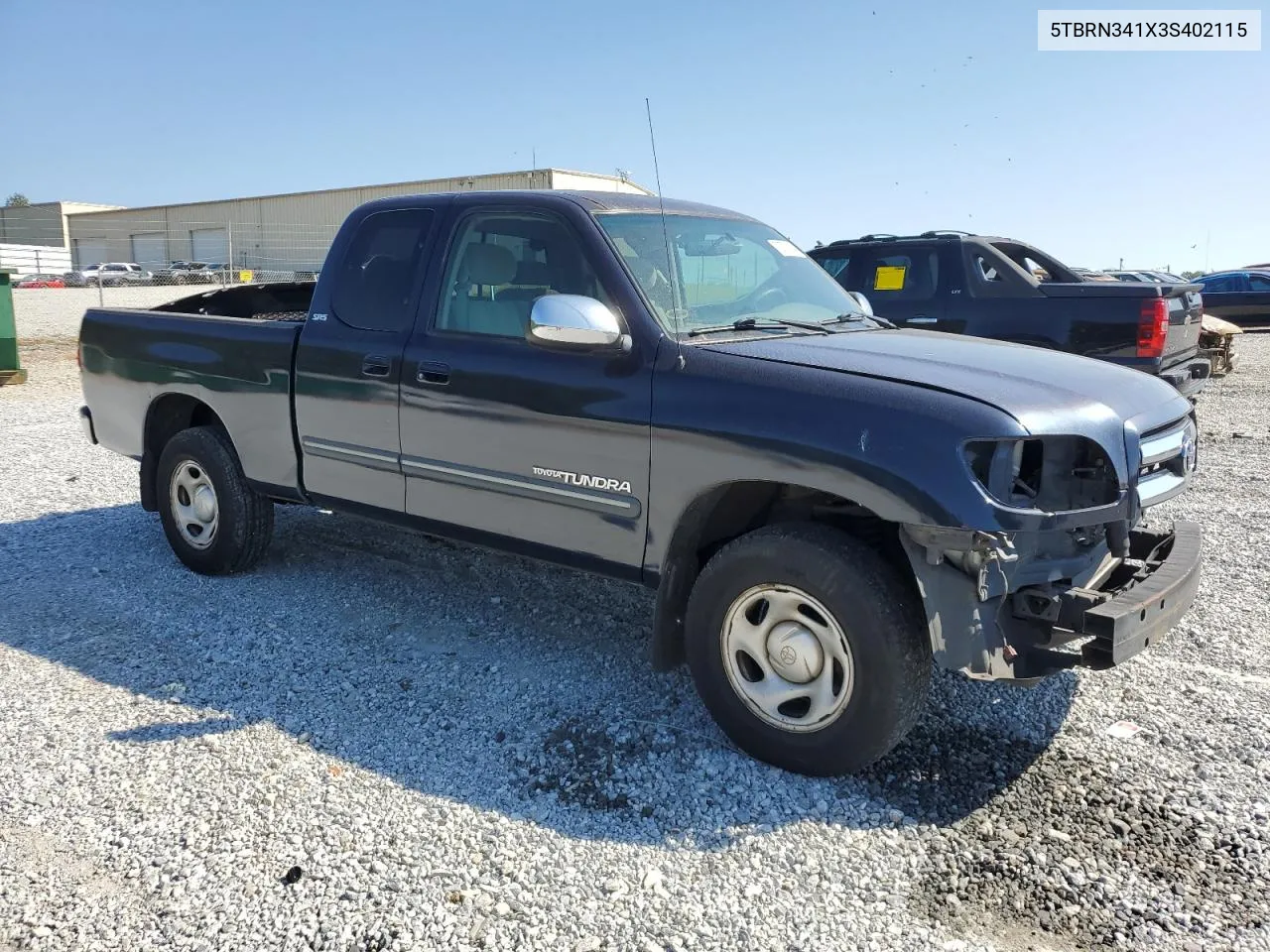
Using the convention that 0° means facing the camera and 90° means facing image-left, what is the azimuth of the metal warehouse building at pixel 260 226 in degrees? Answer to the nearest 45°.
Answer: approximately 45°

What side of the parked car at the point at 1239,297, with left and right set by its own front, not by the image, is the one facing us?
left

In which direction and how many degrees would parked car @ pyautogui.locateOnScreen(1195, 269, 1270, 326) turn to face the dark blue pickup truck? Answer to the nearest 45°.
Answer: approximately 90° to its left

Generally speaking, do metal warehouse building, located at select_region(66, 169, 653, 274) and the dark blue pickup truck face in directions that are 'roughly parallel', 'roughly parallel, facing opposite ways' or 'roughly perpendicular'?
roughly perpendicular

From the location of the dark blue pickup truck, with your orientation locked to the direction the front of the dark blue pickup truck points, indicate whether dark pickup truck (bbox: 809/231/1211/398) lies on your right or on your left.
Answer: on your left

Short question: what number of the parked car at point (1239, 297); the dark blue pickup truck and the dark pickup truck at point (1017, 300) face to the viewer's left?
2

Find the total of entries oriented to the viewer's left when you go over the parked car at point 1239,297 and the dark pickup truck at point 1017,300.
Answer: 2

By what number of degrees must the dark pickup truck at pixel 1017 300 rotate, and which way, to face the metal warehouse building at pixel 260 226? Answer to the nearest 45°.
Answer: approximately 45° to its right

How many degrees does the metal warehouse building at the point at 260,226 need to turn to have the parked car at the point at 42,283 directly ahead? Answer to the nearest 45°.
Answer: approximately 90° to its right

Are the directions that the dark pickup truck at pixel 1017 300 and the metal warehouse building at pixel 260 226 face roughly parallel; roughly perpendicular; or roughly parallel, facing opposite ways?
roughly perpendicular

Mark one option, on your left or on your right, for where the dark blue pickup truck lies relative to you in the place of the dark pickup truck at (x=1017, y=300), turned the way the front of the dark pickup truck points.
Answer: on your left

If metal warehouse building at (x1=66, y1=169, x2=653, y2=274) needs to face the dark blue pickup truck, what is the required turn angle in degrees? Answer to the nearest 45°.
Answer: approximately 45° to its left
